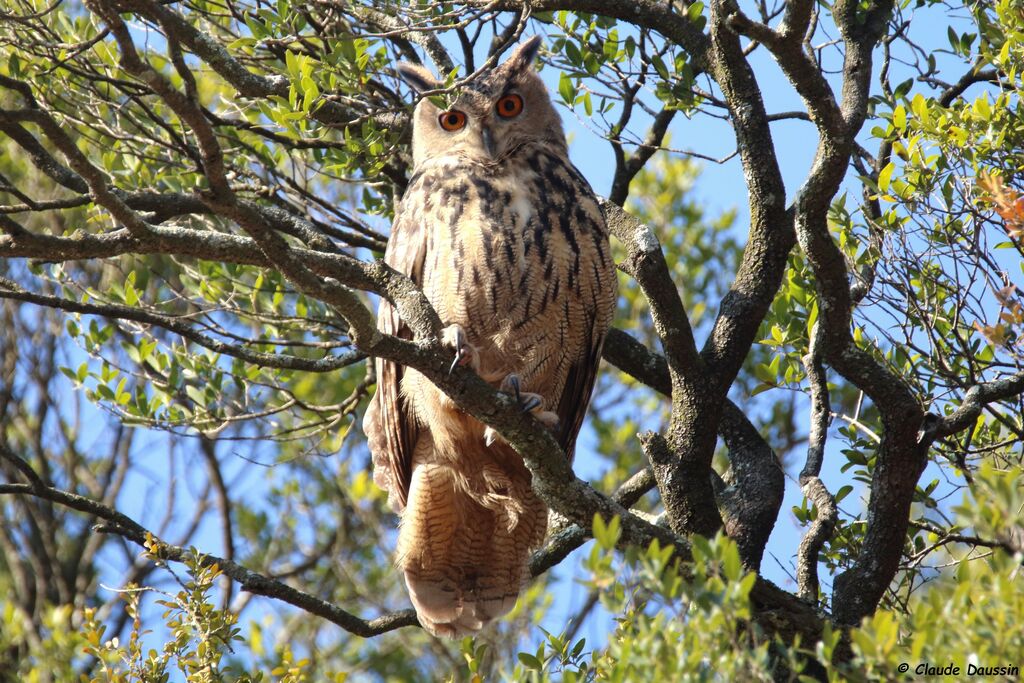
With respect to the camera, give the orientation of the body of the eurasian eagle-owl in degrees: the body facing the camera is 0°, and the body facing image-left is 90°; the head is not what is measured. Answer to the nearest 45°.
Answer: approximately 0°
